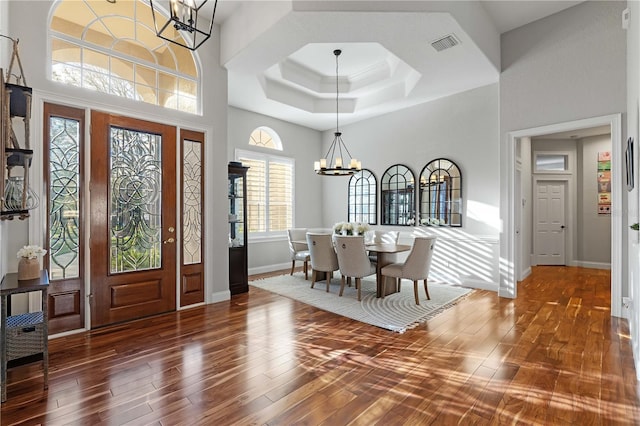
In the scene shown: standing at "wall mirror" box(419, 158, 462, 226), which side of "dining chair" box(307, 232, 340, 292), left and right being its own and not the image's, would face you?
front

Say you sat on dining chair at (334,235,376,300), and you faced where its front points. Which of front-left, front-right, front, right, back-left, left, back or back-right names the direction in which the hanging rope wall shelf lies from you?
back

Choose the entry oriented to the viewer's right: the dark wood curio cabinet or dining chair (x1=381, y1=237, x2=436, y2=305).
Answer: the dark wood curio cabinet

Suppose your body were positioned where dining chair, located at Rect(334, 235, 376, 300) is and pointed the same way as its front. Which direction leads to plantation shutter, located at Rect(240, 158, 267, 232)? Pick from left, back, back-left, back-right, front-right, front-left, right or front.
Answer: left

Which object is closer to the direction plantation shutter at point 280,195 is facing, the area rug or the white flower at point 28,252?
the area rug

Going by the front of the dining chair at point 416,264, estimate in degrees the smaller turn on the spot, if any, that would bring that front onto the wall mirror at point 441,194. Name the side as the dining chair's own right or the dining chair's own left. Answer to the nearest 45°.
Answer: approximately 45° to the dining chair's own right

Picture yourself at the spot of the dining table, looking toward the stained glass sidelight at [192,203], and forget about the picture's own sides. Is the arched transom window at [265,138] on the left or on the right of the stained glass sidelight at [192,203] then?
right

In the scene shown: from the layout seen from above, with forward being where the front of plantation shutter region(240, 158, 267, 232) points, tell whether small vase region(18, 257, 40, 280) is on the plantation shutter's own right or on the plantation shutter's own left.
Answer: on the plantation shutter's own right

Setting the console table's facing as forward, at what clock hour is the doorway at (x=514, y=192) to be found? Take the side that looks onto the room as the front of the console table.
The doorway is roughly at 11 o'clock from the console table.

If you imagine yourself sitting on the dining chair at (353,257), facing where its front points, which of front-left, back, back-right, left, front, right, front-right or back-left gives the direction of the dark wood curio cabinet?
back-left

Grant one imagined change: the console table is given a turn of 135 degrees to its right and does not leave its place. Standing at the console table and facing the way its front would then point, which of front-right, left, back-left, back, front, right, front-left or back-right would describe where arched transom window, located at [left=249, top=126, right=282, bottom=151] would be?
back-right

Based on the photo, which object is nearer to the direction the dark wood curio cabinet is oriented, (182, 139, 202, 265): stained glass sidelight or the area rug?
the area rug

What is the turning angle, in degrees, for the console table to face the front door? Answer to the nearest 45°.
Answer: approximately 90° to its left

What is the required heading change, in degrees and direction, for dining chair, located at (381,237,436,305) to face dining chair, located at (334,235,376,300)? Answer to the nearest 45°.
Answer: approximately 45° to its left

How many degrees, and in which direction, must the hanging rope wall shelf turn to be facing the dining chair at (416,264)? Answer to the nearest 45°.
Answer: approximately 45° to its left
